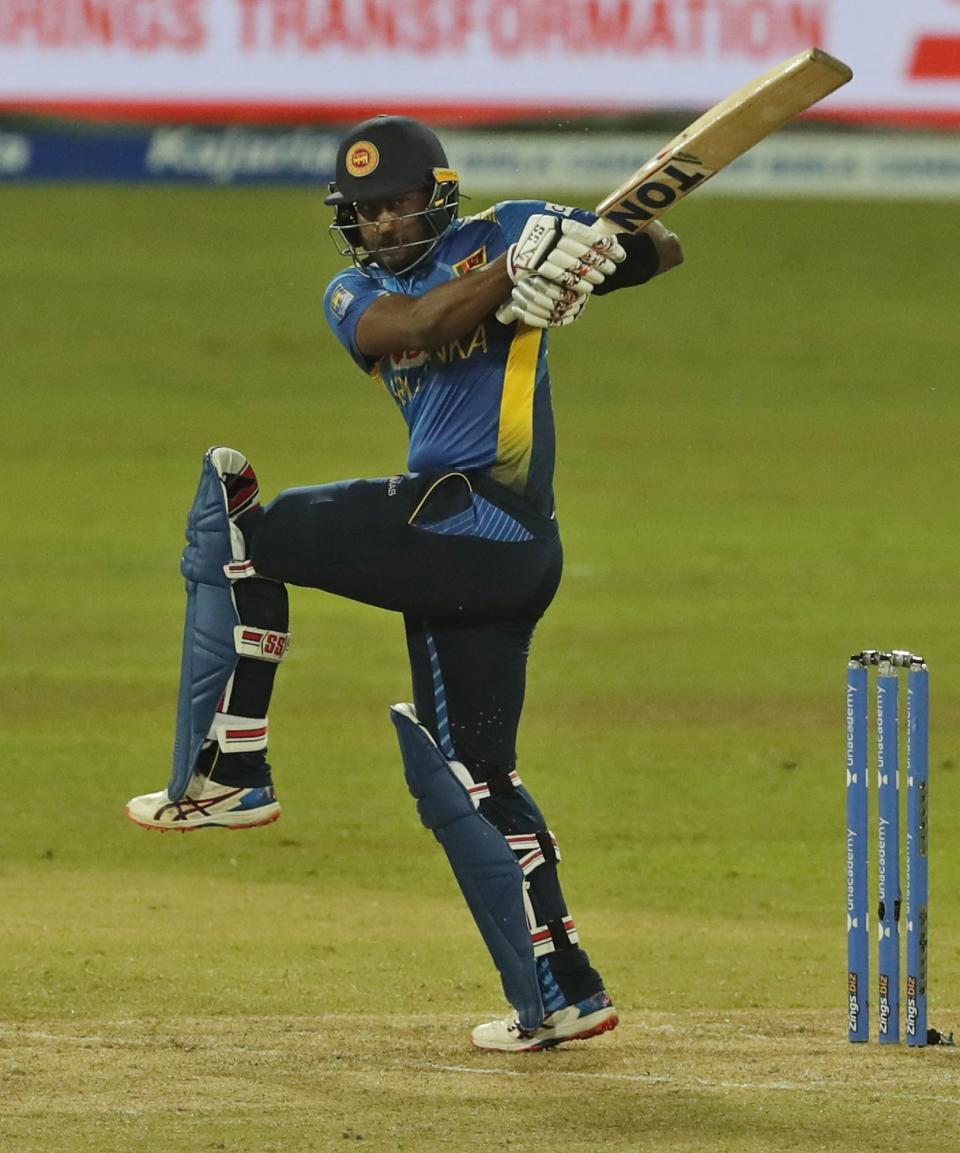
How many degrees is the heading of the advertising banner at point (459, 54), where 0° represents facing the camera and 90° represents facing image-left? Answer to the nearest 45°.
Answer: approximately 0°

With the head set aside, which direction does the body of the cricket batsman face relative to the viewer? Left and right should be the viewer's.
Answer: facing the viewer and to the left of the viewer

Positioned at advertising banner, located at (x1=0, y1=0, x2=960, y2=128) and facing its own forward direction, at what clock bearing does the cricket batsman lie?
The cricket batsman is roughly at 12 o'clock from the advertising banner.

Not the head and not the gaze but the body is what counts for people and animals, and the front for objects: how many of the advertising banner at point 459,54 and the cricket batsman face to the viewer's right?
0

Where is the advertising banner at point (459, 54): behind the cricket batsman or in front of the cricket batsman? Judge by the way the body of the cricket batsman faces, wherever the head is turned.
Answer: behind
